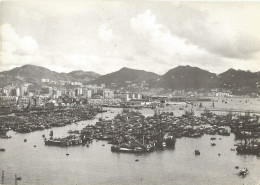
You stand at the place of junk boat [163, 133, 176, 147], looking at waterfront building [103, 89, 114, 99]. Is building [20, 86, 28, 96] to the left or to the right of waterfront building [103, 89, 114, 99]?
left

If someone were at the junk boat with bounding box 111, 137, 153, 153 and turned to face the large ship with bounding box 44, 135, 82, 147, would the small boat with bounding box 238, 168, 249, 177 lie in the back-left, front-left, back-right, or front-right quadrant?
back-left
